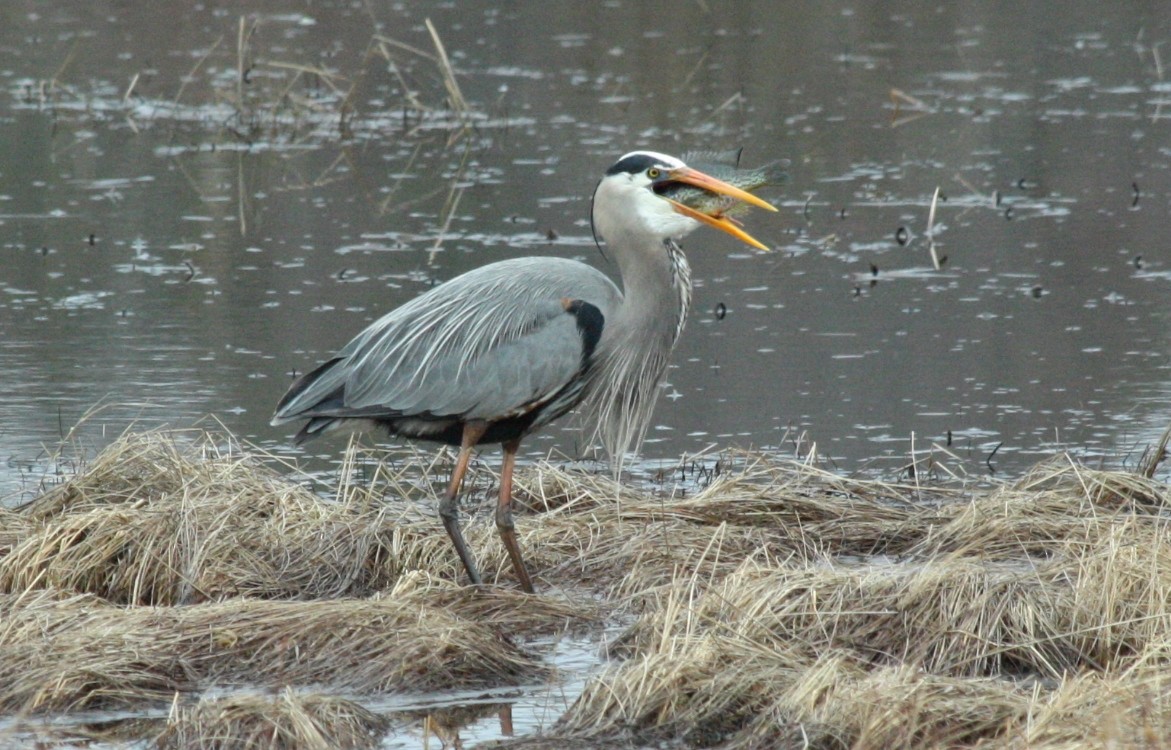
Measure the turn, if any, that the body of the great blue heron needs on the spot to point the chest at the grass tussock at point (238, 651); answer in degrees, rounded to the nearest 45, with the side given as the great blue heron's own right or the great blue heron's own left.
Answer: approximately 135° to the great blue heron's own right

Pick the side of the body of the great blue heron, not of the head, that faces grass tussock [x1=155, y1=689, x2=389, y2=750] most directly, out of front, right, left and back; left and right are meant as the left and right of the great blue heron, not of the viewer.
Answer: right

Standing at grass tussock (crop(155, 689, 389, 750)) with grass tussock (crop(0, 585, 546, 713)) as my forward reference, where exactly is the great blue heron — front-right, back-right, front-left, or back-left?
front-right

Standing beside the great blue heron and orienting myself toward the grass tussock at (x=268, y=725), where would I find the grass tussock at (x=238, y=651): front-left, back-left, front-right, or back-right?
front-right

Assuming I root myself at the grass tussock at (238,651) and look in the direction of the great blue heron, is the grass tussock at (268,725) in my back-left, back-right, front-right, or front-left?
back-right

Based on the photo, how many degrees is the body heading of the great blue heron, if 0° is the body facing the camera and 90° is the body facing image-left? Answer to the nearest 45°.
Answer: approximately 270°
